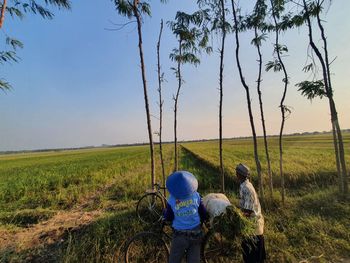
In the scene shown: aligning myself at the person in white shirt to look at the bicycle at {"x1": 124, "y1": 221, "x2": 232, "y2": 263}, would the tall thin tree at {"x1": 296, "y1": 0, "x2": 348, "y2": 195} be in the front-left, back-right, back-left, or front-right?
back-right

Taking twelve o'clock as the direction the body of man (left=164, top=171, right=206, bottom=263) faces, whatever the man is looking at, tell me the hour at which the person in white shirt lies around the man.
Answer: The person in white shirt is roughly at 2 o'clock from the man.

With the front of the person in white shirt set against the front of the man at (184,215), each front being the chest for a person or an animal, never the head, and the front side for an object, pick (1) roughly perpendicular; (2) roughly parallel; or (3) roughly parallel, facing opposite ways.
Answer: roughly perpendicular

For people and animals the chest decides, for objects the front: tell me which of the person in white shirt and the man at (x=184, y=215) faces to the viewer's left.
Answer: the person in white shirt

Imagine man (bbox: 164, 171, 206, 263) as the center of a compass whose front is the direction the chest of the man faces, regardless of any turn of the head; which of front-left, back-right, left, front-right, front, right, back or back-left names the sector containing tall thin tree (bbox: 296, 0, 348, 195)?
front-right

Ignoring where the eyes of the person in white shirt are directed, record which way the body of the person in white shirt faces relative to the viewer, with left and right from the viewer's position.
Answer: facing to the left of the viewer

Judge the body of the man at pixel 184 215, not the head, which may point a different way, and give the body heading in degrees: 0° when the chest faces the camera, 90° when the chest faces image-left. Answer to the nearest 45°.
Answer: approximately 180°

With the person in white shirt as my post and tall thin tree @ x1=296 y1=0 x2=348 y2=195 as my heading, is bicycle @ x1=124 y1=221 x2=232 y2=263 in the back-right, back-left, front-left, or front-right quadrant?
back-left

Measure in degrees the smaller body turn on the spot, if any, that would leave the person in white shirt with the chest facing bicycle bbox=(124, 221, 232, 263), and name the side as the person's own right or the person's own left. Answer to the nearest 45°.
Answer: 0° — they already face it

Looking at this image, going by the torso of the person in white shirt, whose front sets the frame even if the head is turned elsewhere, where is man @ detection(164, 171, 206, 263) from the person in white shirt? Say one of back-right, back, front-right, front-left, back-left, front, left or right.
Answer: front-left

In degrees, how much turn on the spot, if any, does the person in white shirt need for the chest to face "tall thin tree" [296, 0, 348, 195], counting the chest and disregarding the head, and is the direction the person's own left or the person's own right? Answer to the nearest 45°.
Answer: approximately 135° to the person's own right

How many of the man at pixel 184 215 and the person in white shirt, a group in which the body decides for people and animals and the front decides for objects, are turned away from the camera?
1

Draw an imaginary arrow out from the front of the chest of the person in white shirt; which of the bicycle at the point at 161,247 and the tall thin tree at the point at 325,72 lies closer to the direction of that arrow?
the bicycle
